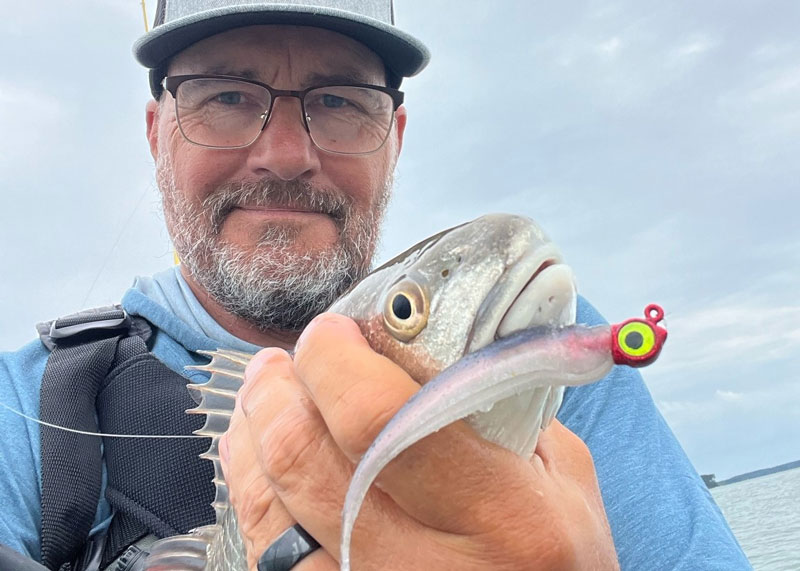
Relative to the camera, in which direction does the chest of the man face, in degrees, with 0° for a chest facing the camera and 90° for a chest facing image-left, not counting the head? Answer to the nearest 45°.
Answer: approximately 0°
